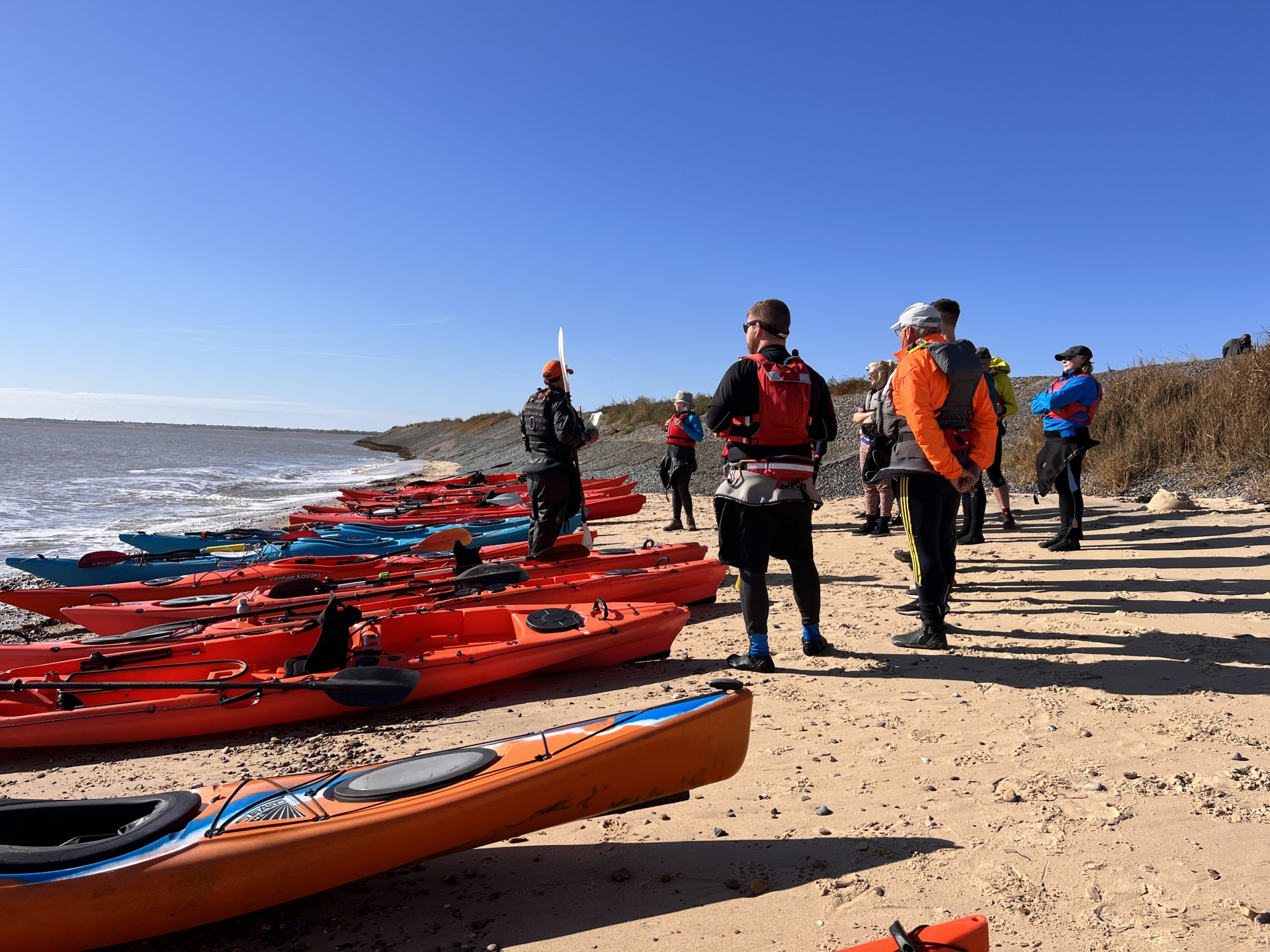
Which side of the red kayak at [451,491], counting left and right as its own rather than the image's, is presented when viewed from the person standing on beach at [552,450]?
left

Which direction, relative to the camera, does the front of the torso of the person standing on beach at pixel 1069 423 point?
to the viewer's left

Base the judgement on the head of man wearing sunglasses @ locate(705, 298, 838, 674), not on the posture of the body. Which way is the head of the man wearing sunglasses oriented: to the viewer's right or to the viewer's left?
to the viewer's left

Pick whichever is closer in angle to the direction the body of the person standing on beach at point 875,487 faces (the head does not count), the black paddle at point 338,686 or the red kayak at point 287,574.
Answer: the red kayak

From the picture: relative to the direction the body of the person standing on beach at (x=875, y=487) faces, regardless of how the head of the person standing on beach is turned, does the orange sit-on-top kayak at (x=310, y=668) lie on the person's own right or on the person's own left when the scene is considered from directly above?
on the person's own left

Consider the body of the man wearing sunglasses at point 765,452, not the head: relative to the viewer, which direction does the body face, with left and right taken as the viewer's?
facing away from the viewer and to the left of the viewer

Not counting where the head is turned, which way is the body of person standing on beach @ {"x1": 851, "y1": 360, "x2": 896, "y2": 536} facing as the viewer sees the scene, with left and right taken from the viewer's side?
facing to the left of the viewer
